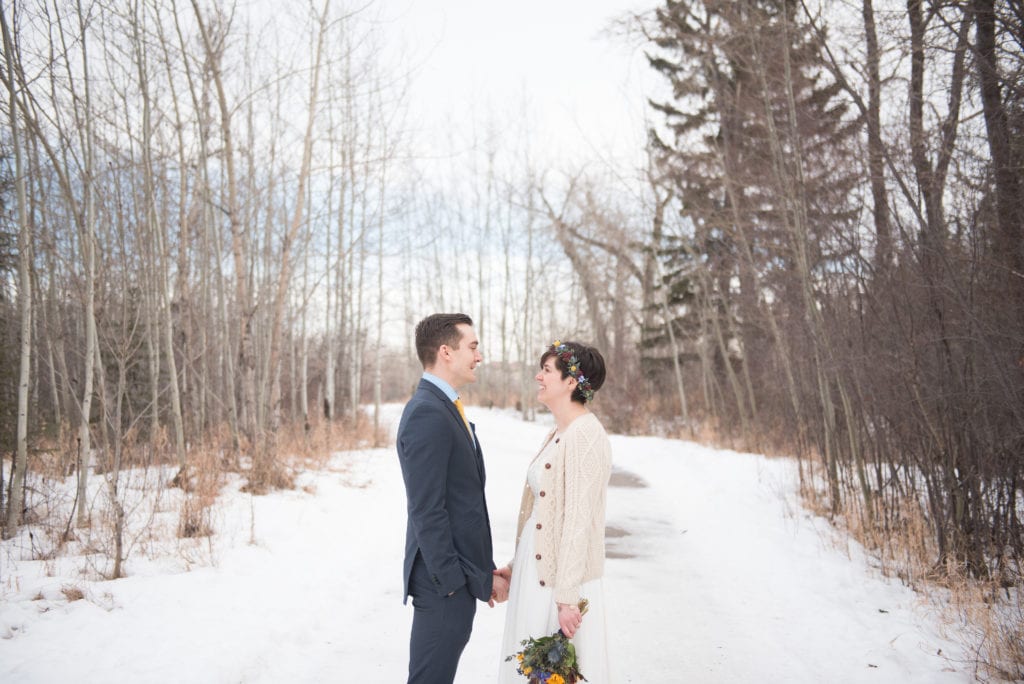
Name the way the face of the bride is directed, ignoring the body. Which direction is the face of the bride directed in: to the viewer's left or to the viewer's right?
to the viewer's left

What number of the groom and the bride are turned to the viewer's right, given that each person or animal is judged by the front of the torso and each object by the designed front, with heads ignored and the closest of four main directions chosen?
1

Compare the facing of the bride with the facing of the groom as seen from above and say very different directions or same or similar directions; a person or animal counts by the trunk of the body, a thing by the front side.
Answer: very different directions

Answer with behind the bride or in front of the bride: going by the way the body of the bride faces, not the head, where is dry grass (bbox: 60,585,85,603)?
in front

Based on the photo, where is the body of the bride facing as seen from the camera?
to the viewer's left

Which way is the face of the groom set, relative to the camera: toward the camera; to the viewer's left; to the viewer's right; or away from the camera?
to the viewer's right

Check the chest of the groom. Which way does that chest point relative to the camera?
to the viewer's right
